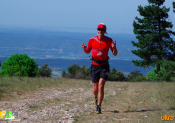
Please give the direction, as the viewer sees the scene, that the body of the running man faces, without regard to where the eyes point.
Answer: toward the camera
